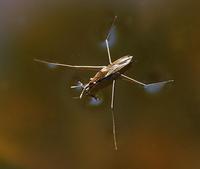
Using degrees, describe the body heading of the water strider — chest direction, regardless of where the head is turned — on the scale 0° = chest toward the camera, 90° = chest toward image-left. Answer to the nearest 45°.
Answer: approximately 45°
